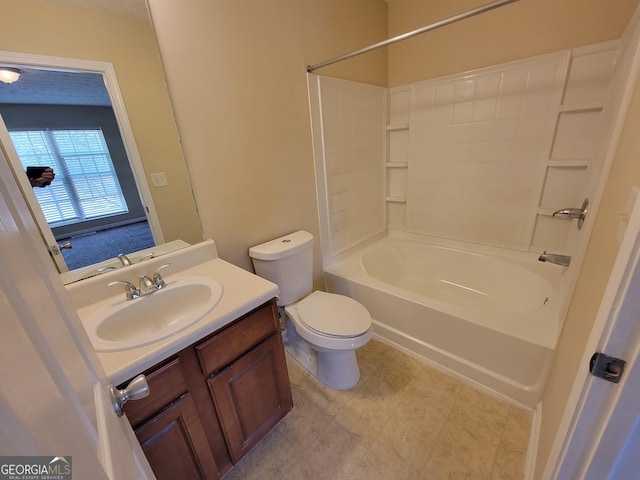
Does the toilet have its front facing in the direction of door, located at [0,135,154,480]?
no

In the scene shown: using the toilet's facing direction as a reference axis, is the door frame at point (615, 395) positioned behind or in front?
in front

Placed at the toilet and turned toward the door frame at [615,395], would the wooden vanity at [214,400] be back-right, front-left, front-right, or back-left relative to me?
front-right

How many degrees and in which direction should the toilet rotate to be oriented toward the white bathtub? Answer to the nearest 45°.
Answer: approximately 45° to its left

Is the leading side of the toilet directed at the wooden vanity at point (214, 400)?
no

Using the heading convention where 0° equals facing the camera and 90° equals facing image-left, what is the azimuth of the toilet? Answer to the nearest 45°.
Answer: approximately 315°

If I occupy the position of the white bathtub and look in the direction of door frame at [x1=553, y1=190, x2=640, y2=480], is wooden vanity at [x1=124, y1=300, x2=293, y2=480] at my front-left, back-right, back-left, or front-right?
front-right
